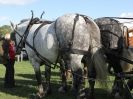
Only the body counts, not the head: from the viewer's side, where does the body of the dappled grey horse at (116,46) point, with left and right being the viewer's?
facing away from the viewer and to the left of the viewer

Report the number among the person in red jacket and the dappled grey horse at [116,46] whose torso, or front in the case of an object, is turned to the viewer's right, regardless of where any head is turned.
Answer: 1

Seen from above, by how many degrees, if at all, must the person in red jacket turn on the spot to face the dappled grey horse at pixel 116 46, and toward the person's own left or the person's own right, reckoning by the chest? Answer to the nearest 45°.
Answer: approximately 45° to the person's own right

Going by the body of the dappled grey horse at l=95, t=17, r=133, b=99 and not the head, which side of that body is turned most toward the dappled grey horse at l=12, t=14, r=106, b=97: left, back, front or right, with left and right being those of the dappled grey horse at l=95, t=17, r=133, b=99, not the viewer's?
left

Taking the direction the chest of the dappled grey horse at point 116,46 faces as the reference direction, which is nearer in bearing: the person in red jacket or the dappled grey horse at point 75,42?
the person in red jacket

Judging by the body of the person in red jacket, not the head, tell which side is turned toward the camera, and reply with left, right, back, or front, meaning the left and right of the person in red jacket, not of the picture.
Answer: right
